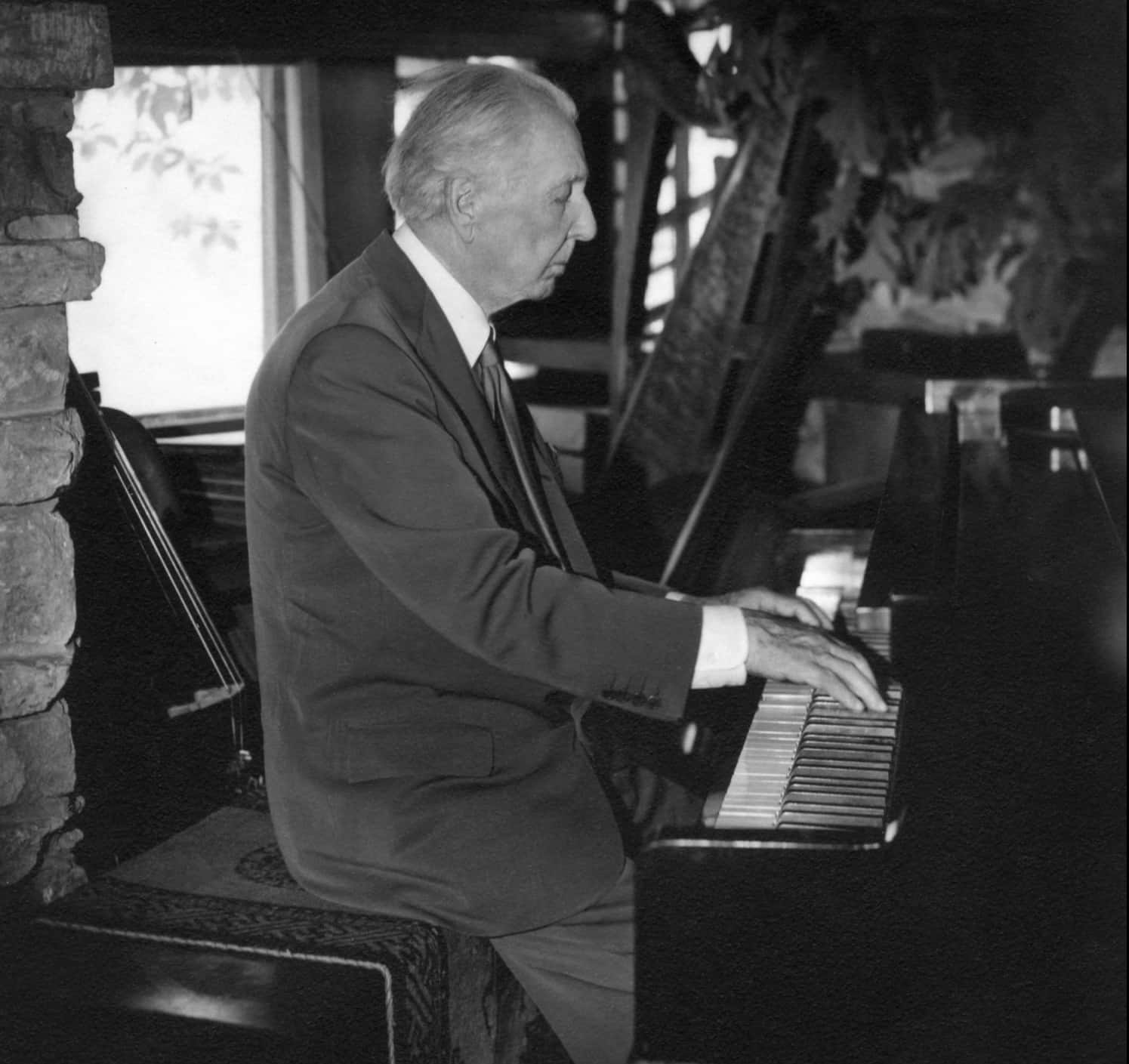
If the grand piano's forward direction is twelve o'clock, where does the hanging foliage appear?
The hanging foliage is roughly at 3 o'clock from the grand piano.

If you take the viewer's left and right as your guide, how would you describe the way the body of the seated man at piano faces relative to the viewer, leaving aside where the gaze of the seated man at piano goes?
facing to the right of the viewer

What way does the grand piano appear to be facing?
to the viewer's left

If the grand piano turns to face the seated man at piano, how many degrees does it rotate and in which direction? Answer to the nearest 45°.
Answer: approximately 45° to its right

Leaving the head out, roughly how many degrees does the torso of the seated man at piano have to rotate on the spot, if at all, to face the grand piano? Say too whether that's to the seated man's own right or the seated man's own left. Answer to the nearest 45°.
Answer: approximately 45° to the seated man's own right

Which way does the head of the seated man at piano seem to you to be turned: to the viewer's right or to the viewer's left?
to the viewer's right

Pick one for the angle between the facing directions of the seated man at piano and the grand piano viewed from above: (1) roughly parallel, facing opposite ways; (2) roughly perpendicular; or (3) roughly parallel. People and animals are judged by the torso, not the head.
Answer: roughly parallel, facing opposite ways

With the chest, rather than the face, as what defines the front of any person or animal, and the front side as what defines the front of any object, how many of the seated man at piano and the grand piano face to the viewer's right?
1
